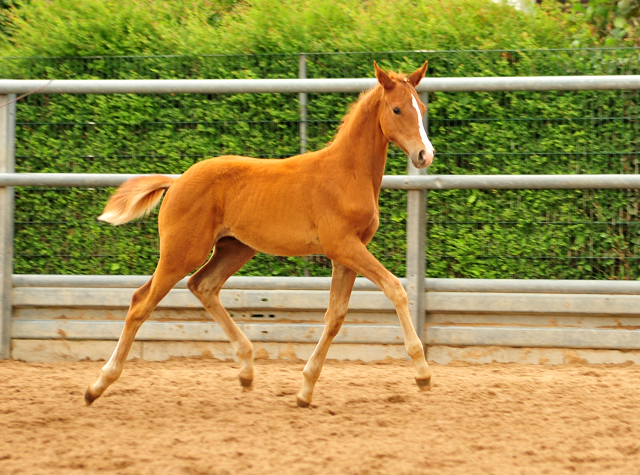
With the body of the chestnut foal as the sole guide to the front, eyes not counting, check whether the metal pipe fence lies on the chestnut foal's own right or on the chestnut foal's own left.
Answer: on the chestnut foal's own left

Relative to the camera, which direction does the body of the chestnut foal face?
to the viewer's right
